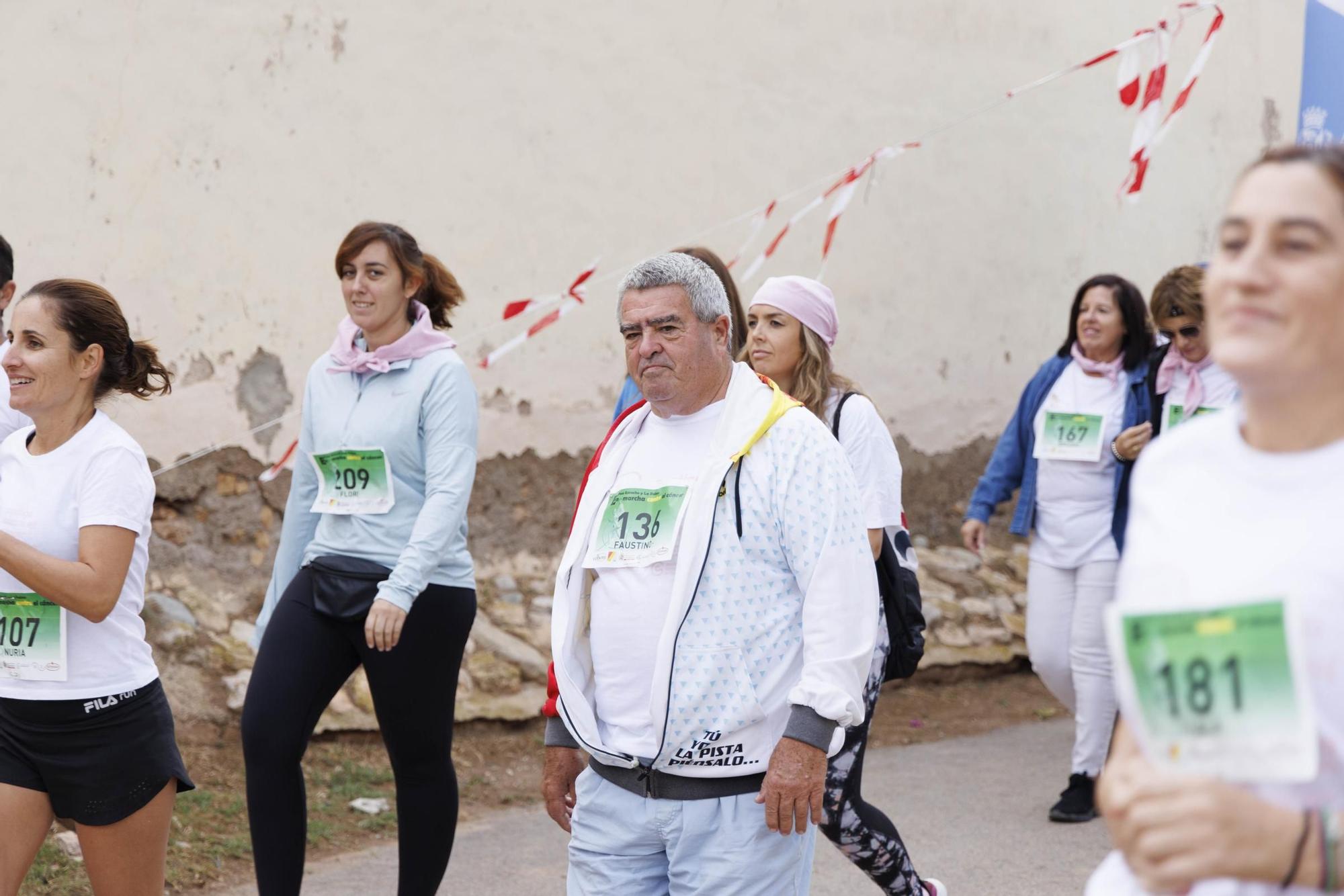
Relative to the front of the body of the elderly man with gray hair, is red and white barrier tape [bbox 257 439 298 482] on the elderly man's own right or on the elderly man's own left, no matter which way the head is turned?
on the elderly man's own right

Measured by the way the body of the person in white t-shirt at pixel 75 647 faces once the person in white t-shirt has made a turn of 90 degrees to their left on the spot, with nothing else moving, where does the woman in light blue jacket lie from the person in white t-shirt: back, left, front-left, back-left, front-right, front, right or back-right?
left

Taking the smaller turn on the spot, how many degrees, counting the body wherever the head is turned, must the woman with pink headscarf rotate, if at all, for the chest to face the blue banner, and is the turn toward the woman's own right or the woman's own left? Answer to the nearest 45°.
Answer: approximately 180°

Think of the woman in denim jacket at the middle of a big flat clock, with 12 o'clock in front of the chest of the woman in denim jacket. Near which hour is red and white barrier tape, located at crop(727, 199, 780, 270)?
The red and white barrier tape is roughly at 3 o'clock from the woman in denim jacket.

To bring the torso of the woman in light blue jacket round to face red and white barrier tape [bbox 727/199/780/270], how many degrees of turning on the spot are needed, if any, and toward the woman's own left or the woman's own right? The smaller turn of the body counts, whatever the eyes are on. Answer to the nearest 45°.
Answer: approximately 180°

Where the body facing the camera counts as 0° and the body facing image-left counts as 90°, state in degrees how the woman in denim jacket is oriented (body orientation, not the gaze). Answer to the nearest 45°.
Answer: approximately 45°

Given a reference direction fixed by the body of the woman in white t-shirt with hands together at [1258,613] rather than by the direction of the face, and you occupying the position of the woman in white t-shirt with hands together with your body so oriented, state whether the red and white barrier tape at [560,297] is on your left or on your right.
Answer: on your right

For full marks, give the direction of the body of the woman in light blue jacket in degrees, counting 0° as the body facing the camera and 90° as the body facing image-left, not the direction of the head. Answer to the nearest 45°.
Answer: approximately 45°

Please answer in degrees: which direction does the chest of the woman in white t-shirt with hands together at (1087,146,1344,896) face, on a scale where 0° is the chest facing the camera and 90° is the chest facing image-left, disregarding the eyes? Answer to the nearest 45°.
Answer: approximately 45°

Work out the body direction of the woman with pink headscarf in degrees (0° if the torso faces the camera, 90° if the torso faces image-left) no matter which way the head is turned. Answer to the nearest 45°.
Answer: approximately 45°

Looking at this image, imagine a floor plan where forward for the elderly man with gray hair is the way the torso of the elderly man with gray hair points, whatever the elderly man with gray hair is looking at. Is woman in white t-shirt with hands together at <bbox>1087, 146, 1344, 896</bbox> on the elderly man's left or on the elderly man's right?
on the elderly man's left
